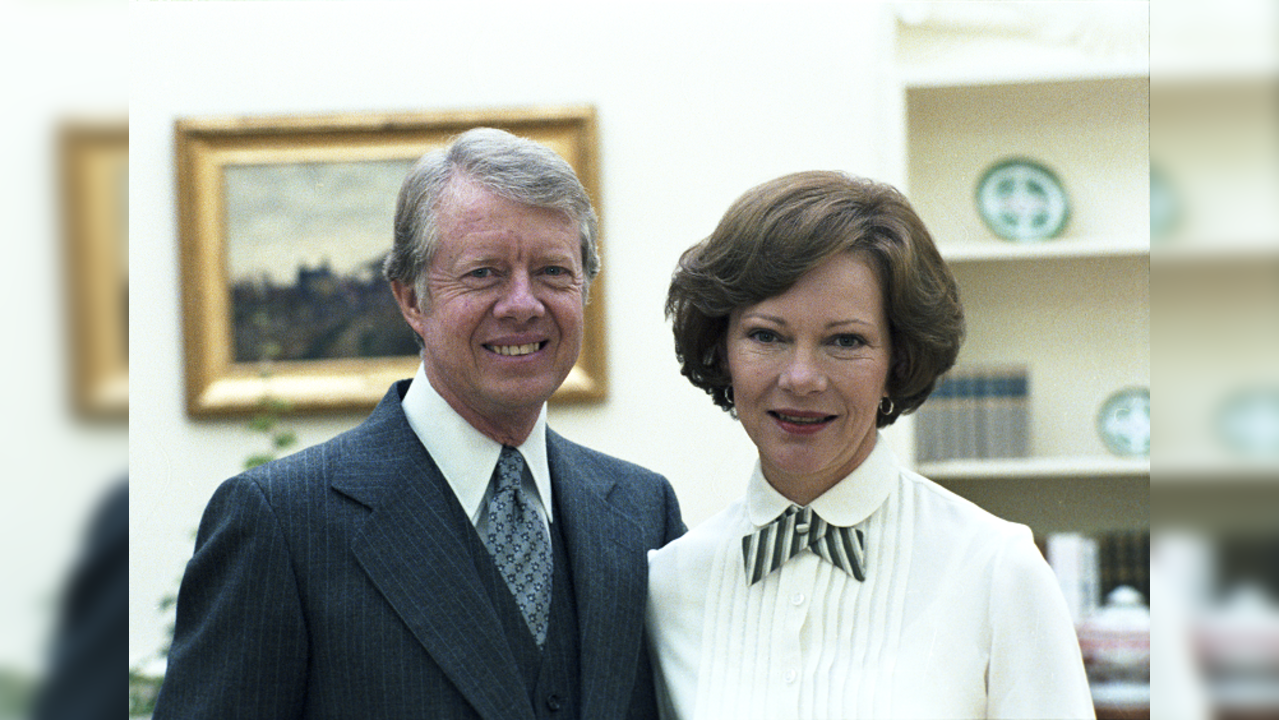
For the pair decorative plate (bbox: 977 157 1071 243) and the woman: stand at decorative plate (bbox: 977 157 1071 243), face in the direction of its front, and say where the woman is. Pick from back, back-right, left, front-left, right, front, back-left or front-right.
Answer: front

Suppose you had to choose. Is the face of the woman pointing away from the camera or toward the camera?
toward the camera

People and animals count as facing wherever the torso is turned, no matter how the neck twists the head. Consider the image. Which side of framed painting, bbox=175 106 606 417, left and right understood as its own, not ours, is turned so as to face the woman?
front

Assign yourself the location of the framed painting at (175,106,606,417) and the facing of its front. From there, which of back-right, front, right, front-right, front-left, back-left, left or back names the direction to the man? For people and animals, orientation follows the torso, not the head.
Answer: front

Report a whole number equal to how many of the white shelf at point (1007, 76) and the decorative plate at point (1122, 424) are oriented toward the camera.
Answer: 2

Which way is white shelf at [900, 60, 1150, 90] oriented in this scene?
toward the camera
